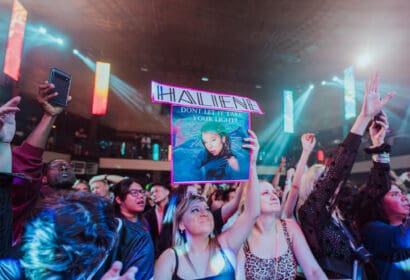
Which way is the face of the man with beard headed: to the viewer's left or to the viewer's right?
to the viewer's right

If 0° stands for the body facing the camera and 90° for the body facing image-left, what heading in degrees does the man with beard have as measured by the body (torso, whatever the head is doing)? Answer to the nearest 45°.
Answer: approximately 315°
